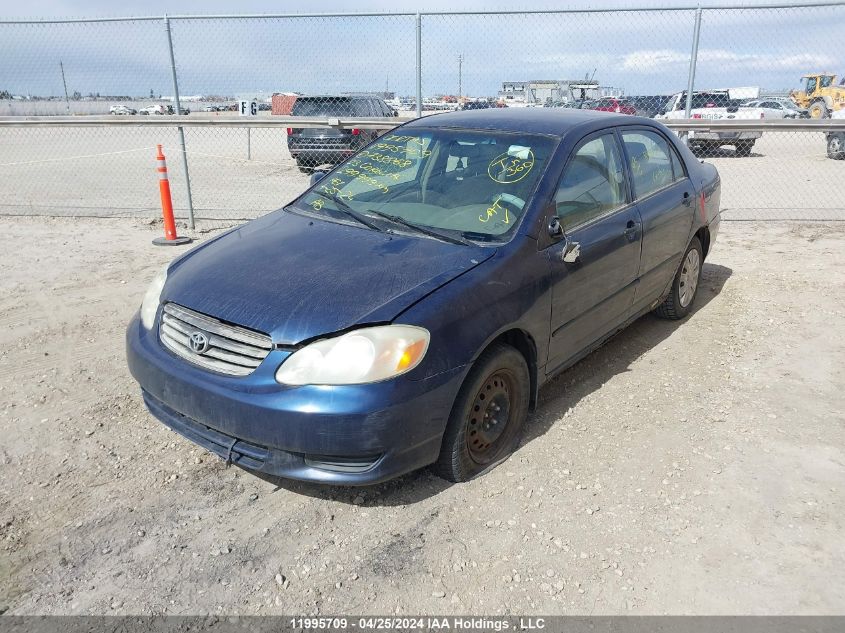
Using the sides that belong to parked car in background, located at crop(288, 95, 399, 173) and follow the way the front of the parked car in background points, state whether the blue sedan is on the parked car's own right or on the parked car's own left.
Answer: on the parked car's own right

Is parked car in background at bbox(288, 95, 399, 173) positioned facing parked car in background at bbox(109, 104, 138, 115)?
no

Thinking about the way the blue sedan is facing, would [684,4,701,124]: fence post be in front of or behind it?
behind

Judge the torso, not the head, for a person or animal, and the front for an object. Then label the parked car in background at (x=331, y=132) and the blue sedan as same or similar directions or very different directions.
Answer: very different directions

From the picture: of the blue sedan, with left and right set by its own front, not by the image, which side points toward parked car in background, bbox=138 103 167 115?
right

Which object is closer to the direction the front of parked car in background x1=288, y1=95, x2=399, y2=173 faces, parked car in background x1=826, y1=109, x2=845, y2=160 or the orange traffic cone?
the parked car in background

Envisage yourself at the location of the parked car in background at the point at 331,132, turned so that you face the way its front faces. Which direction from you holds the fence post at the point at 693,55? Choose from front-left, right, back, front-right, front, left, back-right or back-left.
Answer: right

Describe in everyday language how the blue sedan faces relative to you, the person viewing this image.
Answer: facing the viewer and to the left of the viewer

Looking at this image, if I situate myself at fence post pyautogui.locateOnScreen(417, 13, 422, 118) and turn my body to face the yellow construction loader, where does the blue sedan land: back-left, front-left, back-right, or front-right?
back-right

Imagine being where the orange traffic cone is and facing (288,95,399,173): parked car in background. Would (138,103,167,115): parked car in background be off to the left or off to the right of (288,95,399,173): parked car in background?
left

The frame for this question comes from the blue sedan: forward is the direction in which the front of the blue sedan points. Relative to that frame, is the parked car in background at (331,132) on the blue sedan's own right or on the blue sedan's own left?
on the blue sedan's own right

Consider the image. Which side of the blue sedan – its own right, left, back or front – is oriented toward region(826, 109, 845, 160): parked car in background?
back

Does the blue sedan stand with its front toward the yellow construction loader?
no

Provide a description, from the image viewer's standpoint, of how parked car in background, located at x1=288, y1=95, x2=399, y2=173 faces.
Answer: facing away from the viewer and to the right of the viewer

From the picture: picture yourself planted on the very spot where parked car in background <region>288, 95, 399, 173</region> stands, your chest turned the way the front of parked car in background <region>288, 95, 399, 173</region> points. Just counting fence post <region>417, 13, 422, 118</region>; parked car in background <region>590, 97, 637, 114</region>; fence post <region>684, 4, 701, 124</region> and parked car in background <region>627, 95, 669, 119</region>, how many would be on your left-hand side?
0
